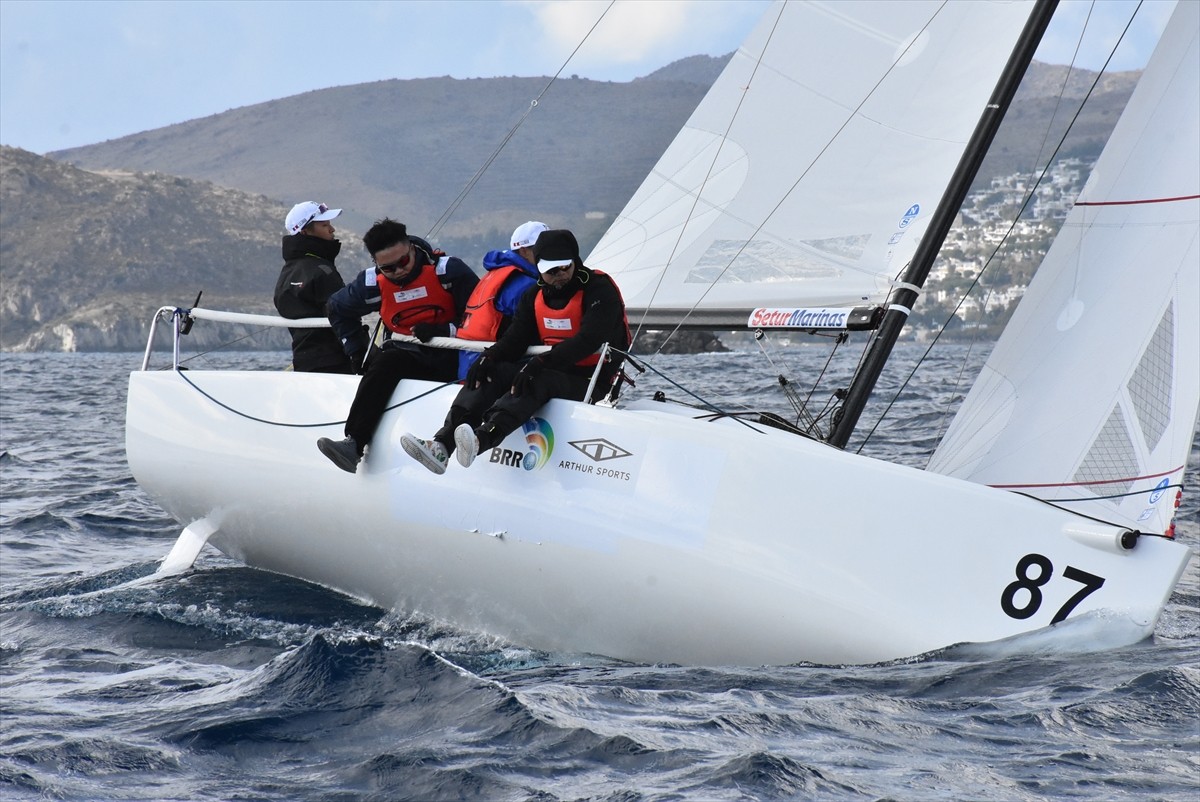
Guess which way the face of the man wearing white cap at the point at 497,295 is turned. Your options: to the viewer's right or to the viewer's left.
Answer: to the viewer's right

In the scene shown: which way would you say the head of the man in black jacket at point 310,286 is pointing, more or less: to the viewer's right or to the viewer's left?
to the viewer's right

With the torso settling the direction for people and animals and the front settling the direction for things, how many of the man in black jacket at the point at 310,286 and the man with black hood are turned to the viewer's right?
1

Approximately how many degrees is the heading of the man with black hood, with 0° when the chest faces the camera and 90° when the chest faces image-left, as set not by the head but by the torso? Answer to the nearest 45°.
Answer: approximately 45°

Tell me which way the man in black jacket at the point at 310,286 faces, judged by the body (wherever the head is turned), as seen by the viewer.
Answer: to the viewer's right

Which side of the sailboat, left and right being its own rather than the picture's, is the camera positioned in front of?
right

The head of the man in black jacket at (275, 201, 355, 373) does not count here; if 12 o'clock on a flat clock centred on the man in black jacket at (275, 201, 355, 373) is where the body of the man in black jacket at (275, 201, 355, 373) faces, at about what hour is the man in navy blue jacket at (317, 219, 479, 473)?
the man in navy blue jacket at (317, 219, 479, 473) is roughly at 2 o'clock from the man in black jacket at (275, 201, 355, 373).

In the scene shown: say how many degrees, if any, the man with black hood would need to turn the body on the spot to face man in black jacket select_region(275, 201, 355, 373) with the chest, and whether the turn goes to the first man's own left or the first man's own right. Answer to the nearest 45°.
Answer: approximately 90° to the first man's own right

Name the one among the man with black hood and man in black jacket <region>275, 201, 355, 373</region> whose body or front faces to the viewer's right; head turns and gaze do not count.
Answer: the man in black jacket
